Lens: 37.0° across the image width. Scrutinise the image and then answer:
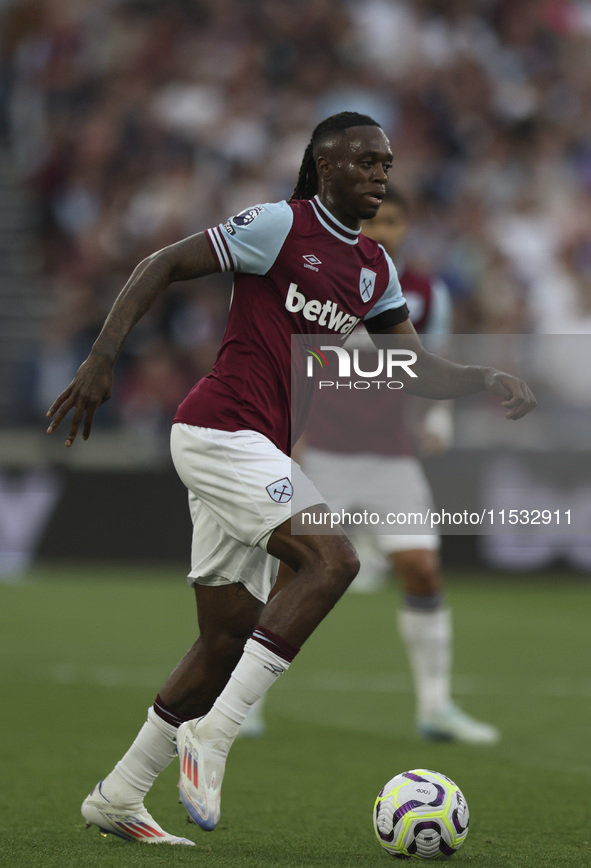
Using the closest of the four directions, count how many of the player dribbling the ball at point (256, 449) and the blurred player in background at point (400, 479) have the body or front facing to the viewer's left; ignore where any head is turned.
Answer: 0

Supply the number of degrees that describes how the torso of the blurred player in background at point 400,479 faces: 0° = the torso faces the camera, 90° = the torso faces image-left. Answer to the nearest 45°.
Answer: approximately 0°

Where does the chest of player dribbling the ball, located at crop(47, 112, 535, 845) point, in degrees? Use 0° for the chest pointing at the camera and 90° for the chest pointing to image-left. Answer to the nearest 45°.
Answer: approximately 315°

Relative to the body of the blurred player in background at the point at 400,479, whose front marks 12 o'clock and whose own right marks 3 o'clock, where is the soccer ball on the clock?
The soccer ball is roughly at 12 o'clock from the blurred player in background.
